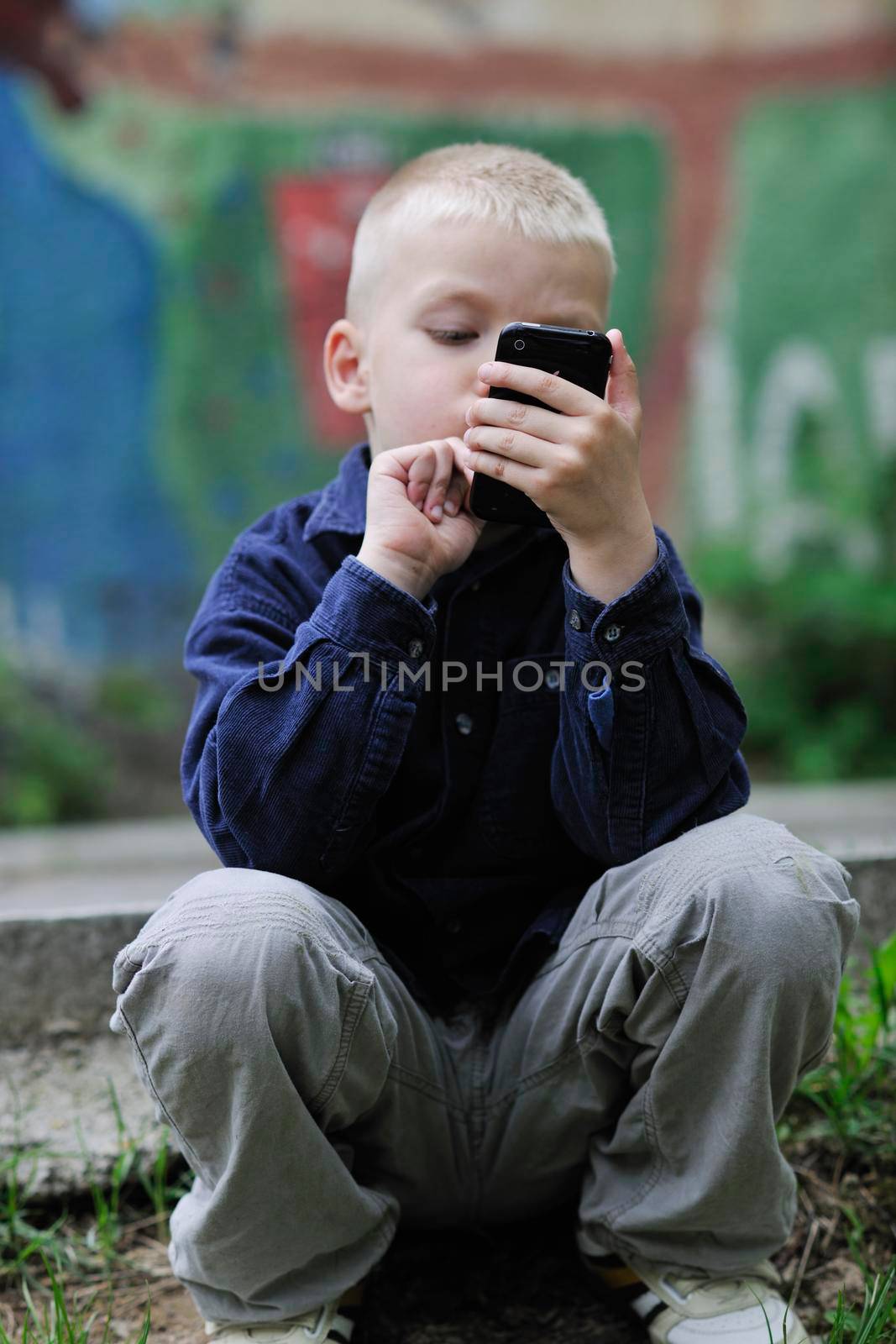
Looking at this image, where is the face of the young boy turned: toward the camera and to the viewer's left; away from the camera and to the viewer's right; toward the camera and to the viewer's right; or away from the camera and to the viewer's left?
toward the camera and to the viewer's right

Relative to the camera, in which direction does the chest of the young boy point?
toward the camera
